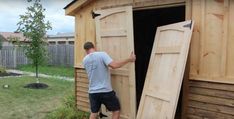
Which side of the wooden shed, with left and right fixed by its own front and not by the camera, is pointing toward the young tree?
right

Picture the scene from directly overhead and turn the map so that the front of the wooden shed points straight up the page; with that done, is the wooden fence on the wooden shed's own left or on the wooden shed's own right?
on the wooden shed's own right

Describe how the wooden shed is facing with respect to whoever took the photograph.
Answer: facing the viewer and to the left of the viewer
